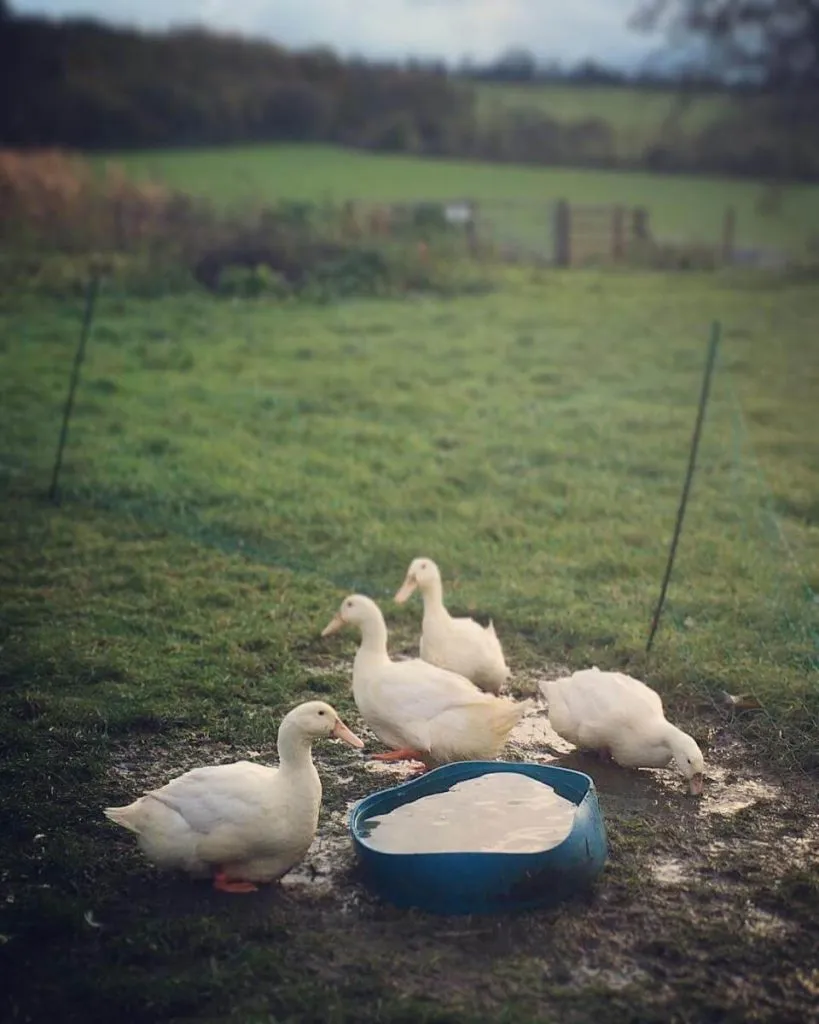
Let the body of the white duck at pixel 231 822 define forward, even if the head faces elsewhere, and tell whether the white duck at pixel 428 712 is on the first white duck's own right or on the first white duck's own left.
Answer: on the first white duck's own left

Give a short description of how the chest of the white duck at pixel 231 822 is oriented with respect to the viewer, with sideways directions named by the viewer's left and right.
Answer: facing to the right of the viewer

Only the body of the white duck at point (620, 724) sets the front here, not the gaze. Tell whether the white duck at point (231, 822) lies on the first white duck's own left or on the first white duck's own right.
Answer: on the first white duck's own right

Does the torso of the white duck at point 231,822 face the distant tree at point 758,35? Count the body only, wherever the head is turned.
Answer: no

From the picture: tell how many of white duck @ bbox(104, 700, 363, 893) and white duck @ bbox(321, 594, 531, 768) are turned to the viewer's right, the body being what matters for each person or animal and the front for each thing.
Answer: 1

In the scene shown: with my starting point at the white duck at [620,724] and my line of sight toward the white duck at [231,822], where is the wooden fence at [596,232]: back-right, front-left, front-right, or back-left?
back-right

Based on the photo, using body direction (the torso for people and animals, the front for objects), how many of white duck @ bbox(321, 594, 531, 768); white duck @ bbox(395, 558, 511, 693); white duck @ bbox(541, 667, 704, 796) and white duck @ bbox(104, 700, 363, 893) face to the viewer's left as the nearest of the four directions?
2

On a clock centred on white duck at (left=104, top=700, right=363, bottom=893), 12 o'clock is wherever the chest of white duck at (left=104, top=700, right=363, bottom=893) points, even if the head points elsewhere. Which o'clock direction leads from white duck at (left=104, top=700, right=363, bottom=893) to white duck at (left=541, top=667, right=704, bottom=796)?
white duck at (left=541, top=667, right=704, bottom=796) is roughly at 11 o'clock from white duck at (left=104, top=700, right=363, bottom=893).

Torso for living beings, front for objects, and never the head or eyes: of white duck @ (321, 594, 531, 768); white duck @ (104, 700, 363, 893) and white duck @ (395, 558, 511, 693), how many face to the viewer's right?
1

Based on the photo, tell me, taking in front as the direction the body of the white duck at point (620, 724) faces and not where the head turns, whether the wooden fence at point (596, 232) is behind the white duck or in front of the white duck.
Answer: behind

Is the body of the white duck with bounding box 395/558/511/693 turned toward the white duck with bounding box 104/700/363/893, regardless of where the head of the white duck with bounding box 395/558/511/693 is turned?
no

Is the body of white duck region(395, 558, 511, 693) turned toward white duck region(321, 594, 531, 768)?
no

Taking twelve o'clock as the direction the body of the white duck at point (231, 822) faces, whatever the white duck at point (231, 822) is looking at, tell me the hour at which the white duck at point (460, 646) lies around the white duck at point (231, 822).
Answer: the white duck at point (460, 646) is roughly at 10 o'clock from the white duck at point (231, 822).

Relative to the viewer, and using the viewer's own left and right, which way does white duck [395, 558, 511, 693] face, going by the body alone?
facing to the left of the viewer

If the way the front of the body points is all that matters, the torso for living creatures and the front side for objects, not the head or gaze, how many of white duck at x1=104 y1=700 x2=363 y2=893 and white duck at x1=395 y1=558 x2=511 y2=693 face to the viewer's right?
1

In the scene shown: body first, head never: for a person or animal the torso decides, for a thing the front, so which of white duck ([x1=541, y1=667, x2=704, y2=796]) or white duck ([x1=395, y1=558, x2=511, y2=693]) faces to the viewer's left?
white duck ([x1=395, y1=558, x2=511, y2=693])

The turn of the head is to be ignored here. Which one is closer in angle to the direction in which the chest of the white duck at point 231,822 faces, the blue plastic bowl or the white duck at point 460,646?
the blue plastic bowl
